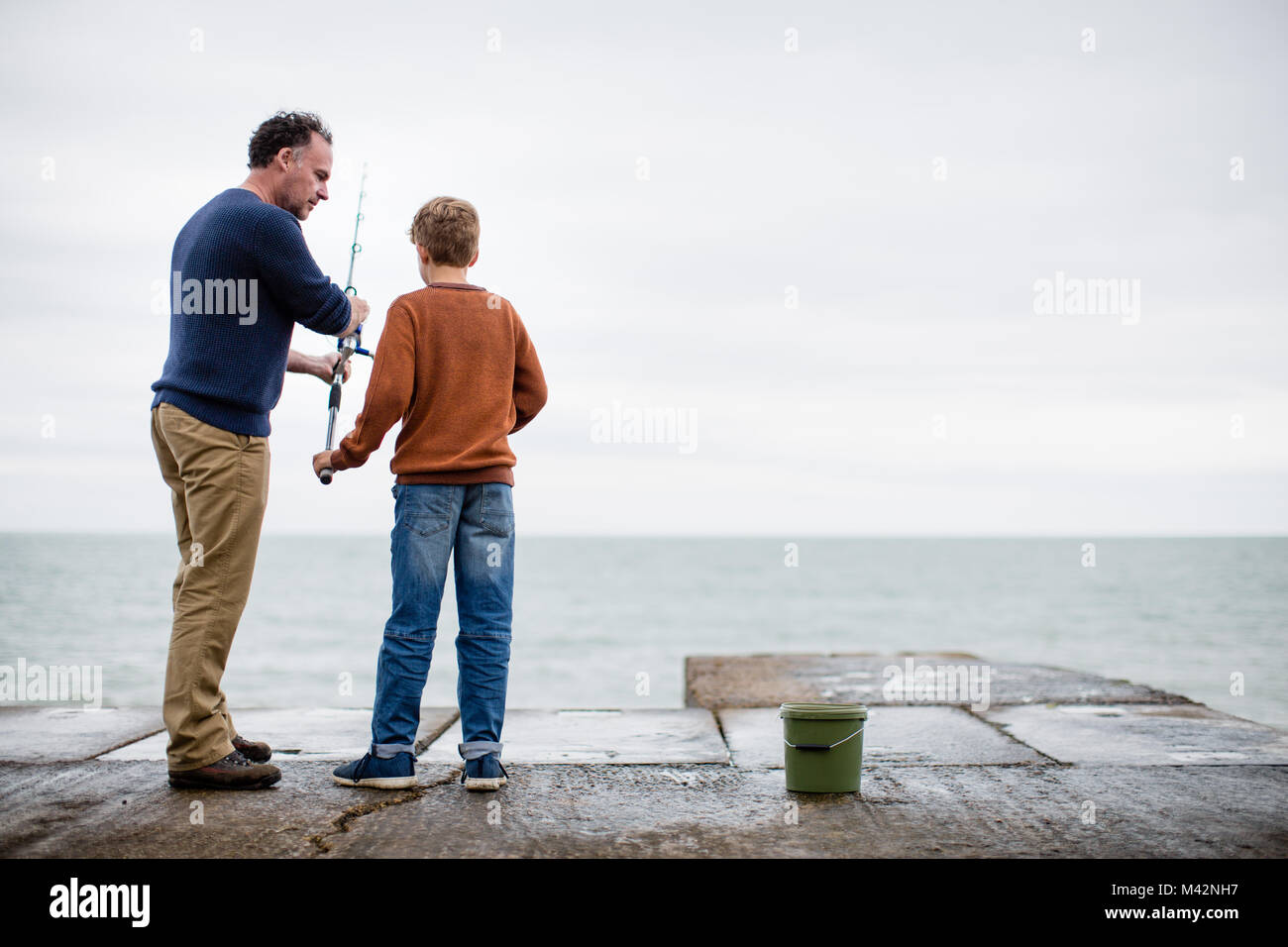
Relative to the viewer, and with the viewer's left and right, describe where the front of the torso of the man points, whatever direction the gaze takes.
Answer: facing away from the viewer and to the right of the viewer

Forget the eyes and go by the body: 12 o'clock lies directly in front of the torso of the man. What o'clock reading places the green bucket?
The green bucket is roughly at 2 o'clock from the man.
